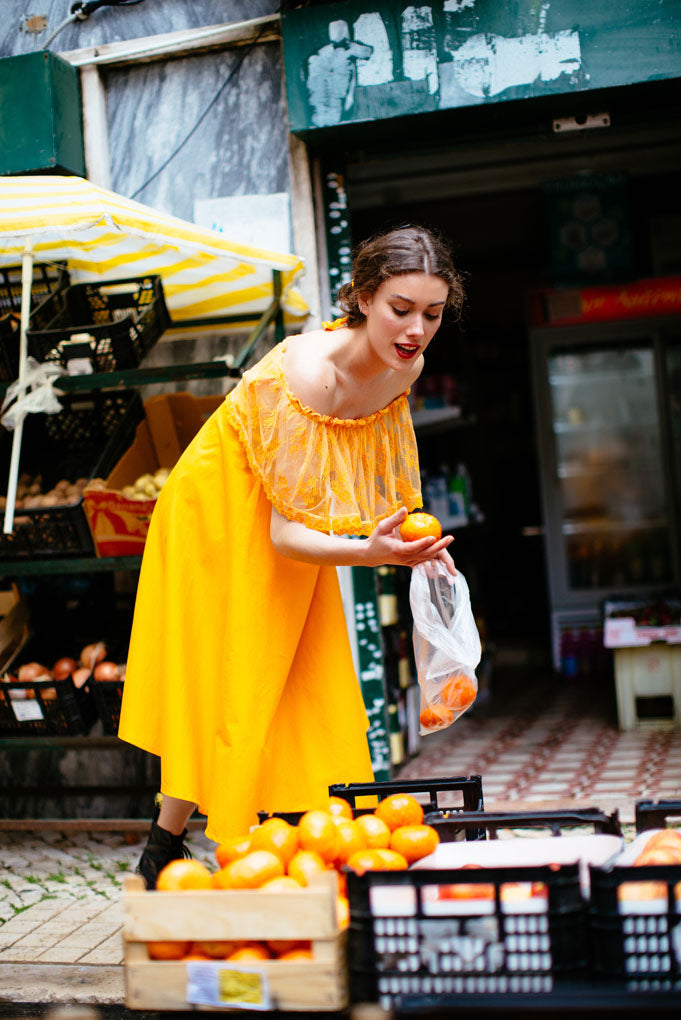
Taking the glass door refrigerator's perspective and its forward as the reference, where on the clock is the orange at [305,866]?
The orange is roughly at 12 o'clock from the glass door refrigerator.

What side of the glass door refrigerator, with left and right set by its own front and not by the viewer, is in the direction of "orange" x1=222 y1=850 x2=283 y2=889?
front

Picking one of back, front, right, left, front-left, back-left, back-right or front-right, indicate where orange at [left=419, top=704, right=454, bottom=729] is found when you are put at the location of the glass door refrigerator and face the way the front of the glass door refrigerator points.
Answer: front

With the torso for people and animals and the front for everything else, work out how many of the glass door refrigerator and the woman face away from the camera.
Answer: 0

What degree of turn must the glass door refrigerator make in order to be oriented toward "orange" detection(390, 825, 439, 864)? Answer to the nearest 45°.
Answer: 0° — it already faces it

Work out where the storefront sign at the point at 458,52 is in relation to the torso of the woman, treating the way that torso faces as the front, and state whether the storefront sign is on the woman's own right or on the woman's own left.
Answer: on the woman's own left

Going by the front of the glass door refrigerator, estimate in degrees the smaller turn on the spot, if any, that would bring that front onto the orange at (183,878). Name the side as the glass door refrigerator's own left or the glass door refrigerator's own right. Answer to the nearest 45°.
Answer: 0° — it already faces it

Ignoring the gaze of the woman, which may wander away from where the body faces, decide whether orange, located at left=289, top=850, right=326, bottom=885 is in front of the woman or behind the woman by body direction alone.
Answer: in front

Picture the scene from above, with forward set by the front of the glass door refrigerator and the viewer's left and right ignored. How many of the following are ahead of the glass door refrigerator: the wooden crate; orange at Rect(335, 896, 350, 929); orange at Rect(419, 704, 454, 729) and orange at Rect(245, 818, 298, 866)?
4

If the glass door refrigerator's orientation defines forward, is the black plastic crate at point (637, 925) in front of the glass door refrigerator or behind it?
in front

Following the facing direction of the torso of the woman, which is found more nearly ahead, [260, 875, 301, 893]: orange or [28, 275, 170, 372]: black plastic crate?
the orange

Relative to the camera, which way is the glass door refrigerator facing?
toward the camera

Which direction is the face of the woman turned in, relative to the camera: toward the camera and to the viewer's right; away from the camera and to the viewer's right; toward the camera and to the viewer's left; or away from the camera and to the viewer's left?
toward the camera and to the viewer's right

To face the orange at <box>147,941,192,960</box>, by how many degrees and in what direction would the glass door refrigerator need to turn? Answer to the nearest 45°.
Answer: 0° — it already faces it

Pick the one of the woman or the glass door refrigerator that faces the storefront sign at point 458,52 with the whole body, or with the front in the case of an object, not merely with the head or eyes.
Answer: the glass door refrigerator

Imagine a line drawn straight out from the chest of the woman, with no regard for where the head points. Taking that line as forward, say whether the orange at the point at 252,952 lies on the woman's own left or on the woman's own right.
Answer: on the woman's own right

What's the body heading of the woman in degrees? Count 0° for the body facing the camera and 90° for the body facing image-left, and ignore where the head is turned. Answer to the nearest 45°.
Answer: approximately 315°
